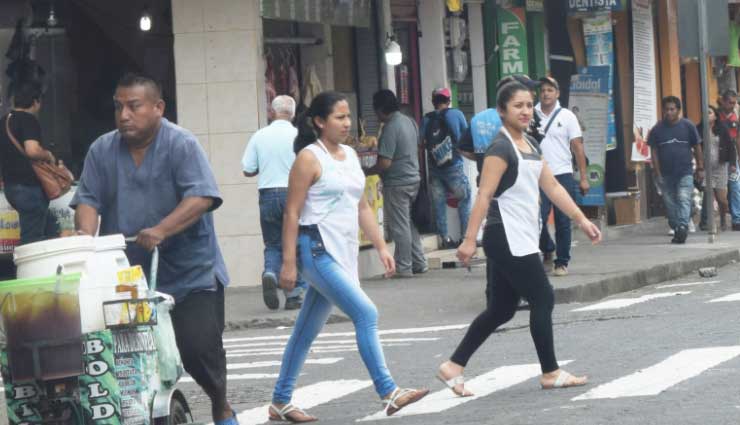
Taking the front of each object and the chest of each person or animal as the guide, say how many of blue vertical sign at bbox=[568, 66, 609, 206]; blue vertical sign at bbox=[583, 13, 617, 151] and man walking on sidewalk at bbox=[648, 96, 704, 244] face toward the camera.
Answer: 3

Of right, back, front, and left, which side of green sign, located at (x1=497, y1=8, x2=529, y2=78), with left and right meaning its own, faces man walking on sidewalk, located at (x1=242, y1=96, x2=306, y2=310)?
front

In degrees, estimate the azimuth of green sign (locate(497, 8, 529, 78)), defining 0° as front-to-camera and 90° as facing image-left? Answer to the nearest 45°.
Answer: approximately 0°

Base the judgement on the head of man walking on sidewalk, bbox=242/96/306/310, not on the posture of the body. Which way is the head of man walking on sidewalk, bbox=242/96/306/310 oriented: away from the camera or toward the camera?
away from the camera

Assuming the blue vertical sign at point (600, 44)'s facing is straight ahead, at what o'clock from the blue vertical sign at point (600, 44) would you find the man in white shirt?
The man in white shirt is roughly at 12 o'clock from the blue vertical sign.

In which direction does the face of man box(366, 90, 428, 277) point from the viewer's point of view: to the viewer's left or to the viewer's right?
to the viewer's left

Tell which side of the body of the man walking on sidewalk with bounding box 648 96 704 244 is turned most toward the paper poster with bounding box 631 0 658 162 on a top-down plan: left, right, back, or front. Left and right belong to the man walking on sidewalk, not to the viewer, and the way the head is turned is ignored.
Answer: back

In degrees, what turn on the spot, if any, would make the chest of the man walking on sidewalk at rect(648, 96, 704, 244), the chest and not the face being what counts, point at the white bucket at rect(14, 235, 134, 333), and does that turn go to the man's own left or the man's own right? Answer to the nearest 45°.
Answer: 0° — they already face it

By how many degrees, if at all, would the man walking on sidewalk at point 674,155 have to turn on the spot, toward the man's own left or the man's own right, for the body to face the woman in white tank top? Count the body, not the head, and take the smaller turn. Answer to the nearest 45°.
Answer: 0° — they already face them
